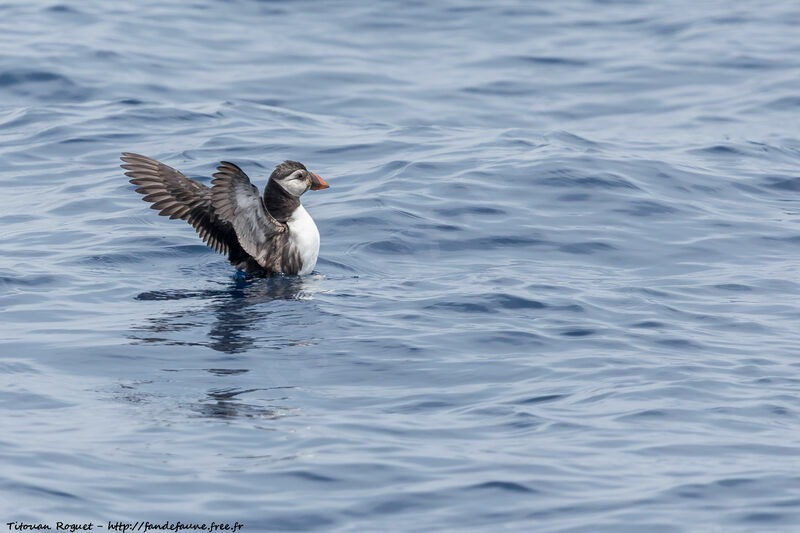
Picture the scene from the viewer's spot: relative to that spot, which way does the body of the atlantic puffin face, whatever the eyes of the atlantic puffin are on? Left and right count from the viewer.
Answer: facing to the right of the viewer
